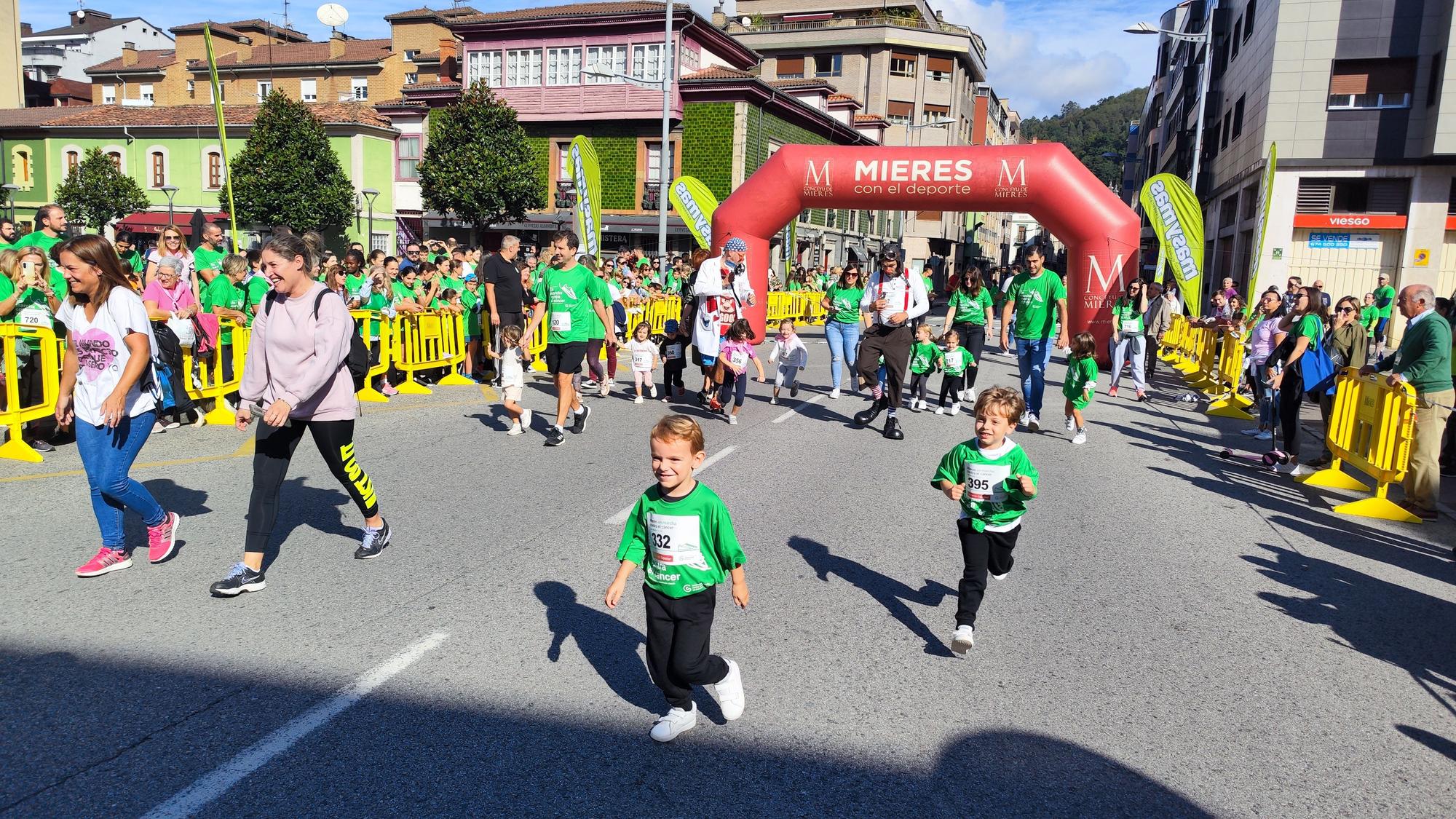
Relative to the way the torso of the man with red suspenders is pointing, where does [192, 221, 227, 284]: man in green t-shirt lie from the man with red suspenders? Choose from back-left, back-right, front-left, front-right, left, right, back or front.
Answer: right

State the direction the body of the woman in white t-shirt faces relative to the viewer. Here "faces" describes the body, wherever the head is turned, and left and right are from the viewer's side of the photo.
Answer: facing the viewer and to the left of the viewer

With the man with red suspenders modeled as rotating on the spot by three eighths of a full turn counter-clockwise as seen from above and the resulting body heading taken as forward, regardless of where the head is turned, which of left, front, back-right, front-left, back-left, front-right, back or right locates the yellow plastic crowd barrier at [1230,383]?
front

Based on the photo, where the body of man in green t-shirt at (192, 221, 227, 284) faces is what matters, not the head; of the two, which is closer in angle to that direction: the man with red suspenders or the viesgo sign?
the man with red suspenders

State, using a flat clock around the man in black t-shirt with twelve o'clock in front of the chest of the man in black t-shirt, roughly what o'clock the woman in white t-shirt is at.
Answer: The woman in white t-shirt is roughly at 2 o'clock from the man in black t-shirt.

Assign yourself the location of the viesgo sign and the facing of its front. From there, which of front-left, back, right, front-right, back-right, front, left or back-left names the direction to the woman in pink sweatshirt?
front

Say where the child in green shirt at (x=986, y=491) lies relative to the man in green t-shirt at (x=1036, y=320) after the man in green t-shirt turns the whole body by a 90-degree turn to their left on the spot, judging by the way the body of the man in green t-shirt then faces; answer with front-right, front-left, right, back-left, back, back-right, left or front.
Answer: right

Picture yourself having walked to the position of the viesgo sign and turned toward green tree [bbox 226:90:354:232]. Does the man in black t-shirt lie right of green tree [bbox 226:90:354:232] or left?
left

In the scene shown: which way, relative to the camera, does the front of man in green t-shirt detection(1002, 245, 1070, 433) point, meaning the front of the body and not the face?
toward the camera

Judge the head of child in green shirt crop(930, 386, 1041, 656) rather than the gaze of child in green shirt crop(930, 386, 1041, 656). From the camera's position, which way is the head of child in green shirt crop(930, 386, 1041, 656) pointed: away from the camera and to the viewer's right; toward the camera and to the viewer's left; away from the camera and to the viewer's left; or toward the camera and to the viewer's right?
toward the camera and to the viewer's left

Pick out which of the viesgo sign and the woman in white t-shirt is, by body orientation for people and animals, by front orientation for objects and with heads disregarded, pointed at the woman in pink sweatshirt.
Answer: the viesgo sign

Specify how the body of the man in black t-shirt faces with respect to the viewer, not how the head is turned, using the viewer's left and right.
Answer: facing the viewer and to the right of the viewer

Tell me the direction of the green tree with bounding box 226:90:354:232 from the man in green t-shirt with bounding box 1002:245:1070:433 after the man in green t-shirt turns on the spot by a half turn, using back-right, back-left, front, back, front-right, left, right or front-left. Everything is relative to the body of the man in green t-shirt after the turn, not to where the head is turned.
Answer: front-left
